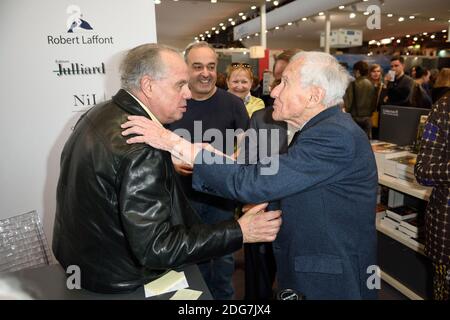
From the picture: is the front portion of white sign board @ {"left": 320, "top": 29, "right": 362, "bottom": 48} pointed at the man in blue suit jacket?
yes

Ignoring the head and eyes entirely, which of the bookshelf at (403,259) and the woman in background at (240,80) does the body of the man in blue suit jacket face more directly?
the woman in background

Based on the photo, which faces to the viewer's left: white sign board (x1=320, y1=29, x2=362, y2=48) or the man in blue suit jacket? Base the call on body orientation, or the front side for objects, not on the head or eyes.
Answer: the man in blue suit jacket

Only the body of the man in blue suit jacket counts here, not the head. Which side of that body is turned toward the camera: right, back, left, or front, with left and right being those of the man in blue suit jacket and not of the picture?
left

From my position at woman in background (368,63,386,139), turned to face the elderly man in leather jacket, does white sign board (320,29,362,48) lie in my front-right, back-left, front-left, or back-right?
back-right

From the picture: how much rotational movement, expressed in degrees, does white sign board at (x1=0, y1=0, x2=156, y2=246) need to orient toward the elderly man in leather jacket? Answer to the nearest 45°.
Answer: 0° — it already faces them

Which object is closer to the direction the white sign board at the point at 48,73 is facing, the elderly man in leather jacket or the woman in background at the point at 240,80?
the elderly man in leather jacket

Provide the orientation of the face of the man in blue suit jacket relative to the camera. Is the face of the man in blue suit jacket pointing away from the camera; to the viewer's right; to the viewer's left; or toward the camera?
to the viewer's left

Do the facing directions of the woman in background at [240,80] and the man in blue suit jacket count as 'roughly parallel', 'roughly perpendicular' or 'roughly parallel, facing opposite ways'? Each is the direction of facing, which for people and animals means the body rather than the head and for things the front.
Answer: roughly perpendicular

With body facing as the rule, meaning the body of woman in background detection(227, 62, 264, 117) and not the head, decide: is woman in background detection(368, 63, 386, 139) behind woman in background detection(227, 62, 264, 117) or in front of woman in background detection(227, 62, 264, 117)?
behind
